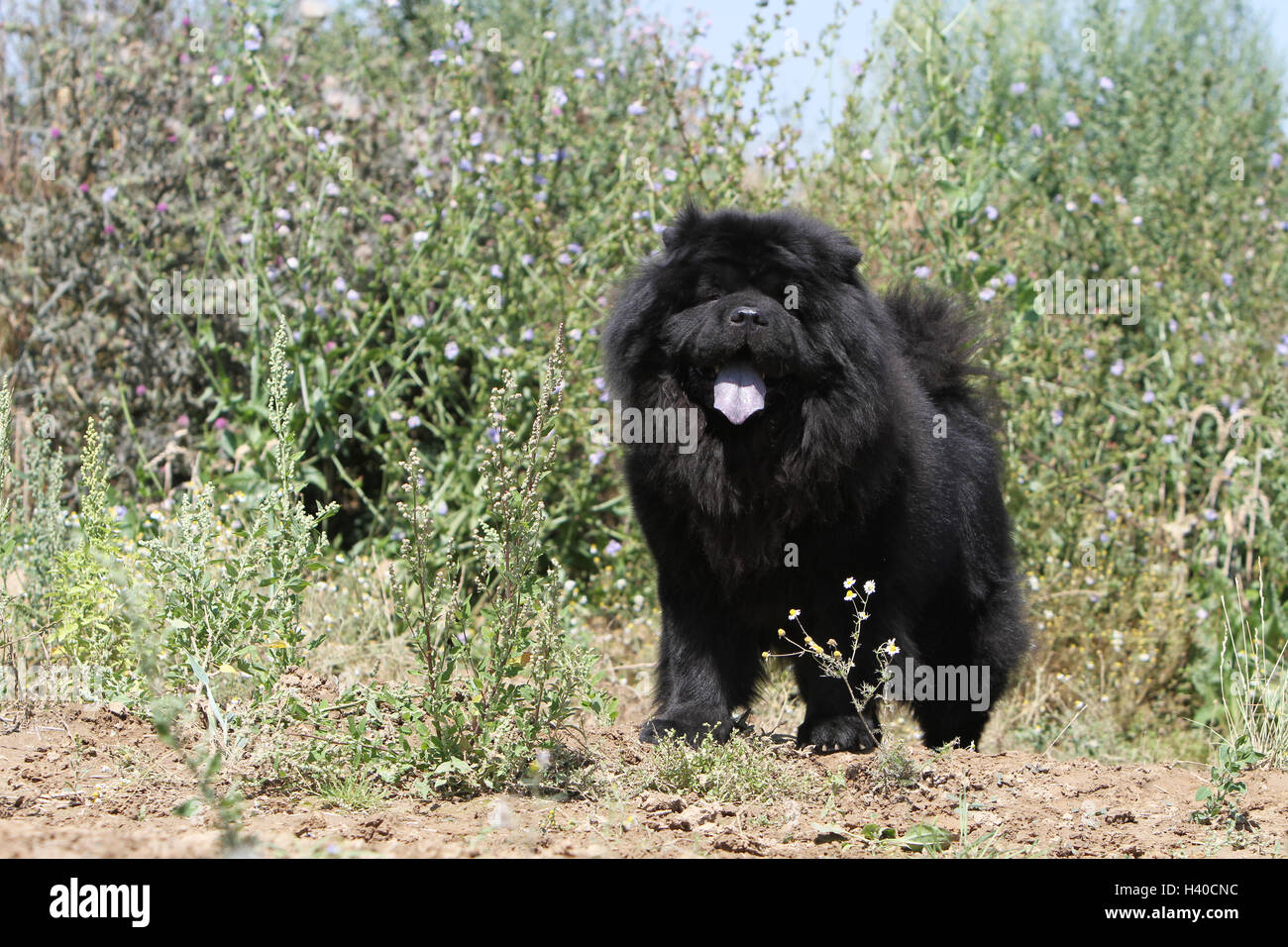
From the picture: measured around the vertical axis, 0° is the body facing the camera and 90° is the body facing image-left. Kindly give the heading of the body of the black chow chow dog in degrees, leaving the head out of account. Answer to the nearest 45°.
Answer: approximately 45°
